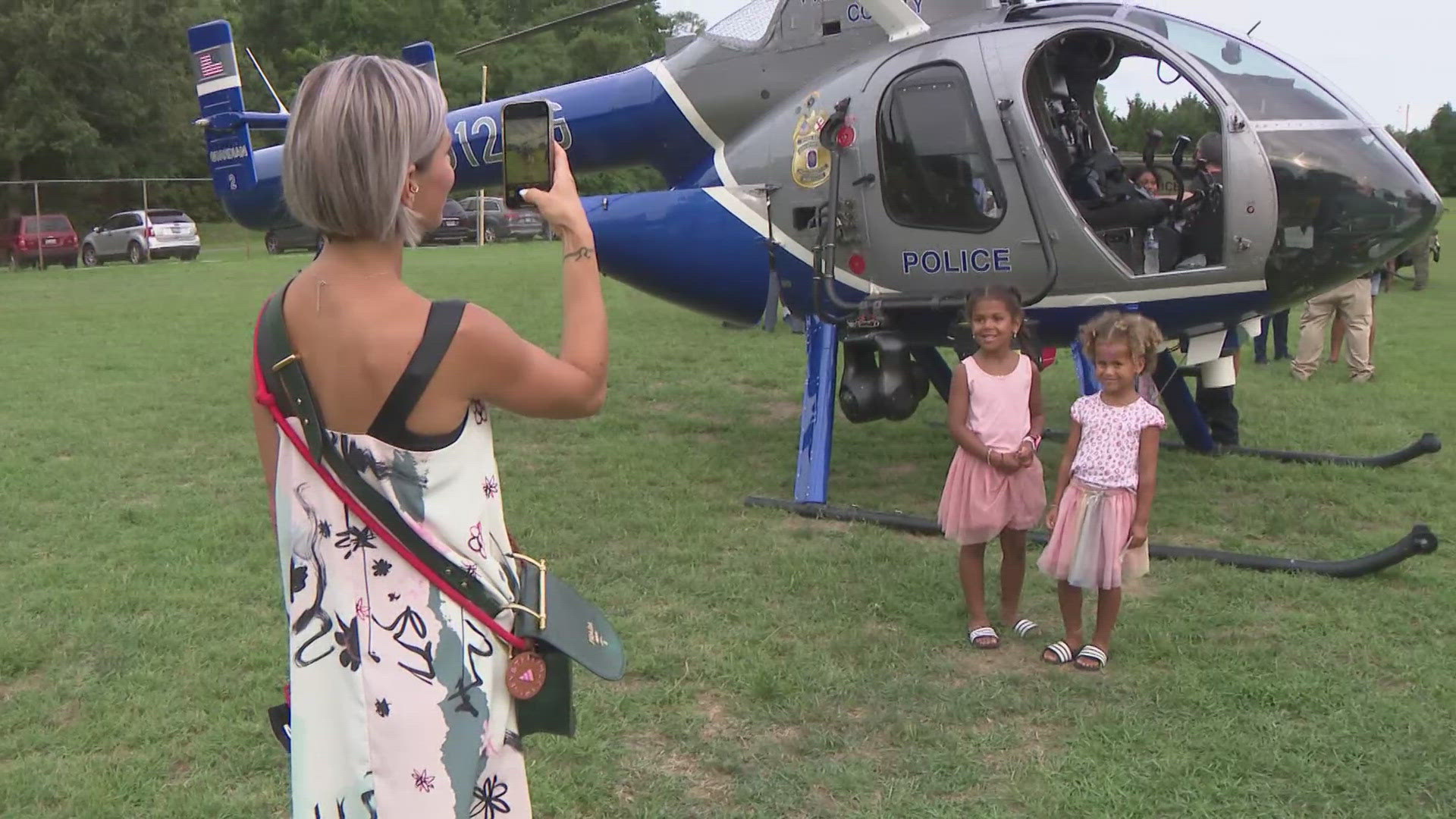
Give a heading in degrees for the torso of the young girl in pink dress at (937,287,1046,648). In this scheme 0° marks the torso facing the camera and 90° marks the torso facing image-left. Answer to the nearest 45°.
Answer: approximately 0°

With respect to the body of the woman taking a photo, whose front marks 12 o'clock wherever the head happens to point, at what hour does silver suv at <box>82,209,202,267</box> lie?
The silver suv is roughly at 10 o'clock from the woman taking a photo.

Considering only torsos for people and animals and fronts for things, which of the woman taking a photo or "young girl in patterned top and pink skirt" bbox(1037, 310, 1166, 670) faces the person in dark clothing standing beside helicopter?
the woman taking a photo

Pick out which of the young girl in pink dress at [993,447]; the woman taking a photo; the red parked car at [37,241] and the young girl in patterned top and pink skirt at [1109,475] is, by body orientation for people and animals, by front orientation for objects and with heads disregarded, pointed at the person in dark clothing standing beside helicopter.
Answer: the woman taking a photo

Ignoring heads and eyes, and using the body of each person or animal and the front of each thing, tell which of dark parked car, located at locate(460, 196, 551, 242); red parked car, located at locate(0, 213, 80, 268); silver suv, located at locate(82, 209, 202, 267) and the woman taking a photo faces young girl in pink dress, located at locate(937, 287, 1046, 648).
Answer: the woman taking a photo

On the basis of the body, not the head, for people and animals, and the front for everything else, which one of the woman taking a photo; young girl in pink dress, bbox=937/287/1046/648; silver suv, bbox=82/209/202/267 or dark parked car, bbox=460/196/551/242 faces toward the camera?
the young girl in pink dress

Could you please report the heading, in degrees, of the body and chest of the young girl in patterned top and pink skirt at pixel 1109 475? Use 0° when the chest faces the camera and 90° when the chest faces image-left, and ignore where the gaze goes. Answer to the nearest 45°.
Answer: approximately 45°

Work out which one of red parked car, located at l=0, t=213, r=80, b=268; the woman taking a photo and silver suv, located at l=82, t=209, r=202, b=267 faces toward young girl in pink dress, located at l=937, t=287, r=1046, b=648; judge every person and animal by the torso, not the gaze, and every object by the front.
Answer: the woman taking a photo

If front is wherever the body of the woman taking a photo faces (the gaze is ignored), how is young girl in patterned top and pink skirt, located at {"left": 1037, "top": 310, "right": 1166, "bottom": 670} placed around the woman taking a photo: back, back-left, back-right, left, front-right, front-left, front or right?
front

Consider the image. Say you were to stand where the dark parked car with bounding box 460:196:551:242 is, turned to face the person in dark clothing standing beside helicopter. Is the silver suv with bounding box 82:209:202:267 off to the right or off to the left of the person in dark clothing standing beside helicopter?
right

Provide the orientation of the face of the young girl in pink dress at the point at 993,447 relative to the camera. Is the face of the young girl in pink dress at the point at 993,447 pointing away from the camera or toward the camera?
toward the camera
